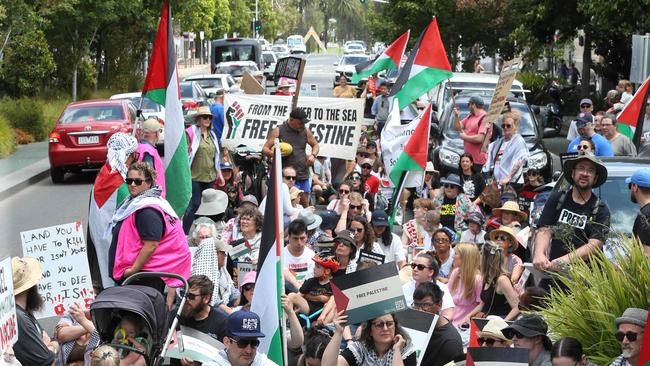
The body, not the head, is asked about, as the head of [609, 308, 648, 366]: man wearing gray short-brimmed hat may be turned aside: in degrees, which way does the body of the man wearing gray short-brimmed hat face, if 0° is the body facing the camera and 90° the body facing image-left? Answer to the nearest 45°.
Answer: approximately 45°

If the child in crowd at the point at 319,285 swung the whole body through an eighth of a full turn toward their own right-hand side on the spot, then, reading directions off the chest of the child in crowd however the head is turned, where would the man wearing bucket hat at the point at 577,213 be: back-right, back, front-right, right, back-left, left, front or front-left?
back

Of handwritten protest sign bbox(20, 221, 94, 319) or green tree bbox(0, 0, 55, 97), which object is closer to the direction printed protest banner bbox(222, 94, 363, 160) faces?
the handwritten protest sign

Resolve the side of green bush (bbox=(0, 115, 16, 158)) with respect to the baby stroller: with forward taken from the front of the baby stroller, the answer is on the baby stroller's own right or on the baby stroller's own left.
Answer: on the baby stroller's own right

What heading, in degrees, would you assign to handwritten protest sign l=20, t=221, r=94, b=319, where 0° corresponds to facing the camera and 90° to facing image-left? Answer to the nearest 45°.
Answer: approximately 0°

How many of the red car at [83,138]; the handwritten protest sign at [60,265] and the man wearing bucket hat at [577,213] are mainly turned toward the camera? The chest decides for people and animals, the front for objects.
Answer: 2

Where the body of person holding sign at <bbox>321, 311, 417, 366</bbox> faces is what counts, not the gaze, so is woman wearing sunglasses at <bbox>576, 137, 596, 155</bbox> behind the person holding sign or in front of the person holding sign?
behind

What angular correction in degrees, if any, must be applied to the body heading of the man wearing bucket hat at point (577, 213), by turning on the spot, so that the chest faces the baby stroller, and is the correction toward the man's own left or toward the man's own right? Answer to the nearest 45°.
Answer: approximately 45° to the man's own right

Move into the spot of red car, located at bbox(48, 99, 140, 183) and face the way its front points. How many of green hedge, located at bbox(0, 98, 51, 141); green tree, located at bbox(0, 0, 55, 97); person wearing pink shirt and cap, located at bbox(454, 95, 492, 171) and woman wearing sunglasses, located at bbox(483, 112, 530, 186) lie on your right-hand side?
2
